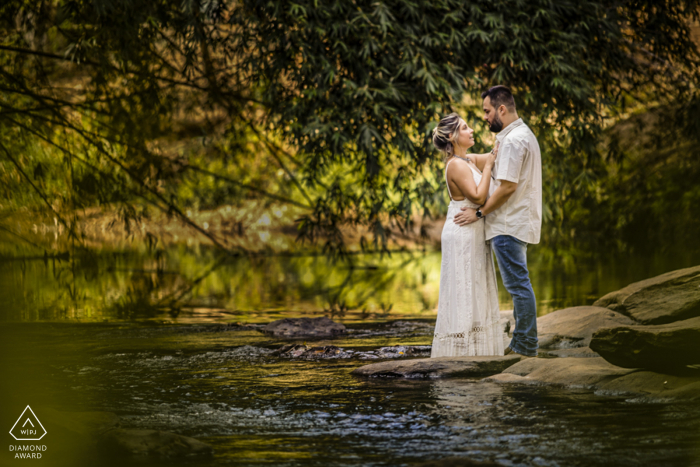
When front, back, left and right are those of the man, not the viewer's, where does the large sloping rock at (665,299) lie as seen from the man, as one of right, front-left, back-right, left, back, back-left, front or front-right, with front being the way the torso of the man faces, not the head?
back-right

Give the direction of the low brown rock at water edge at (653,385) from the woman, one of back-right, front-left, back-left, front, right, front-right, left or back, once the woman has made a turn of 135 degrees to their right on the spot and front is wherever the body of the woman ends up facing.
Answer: left

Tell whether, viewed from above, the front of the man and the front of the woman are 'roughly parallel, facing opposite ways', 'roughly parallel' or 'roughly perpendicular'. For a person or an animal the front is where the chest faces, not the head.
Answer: roughly parallel, facing opposite ways

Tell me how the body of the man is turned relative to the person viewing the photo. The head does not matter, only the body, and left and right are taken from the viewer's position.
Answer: facing to the left of the viewer

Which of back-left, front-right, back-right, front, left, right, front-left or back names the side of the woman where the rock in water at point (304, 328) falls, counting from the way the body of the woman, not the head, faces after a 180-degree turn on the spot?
front-right

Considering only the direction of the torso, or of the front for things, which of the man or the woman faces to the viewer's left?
the man

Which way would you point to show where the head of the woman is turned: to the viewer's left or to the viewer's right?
to the viewer's right

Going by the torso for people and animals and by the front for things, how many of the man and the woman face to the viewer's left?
1

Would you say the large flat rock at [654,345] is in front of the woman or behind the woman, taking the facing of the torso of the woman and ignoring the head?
in front

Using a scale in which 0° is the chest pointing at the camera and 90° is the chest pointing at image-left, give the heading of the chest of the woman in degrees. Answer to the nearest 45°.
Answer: approximately 270°

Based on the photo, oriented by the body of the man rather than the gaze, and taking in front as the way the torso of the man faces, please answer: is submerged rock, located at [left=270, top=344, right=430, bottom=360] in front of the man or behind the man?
in front

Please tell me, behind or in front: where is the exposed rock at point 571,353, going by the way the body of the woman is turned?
in front

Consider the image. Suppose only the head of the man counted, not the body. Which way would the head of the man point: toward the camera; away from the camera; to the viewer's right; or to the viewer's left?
to the viewer's left
